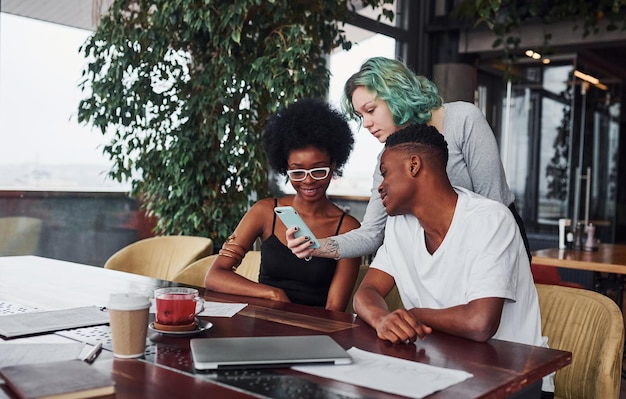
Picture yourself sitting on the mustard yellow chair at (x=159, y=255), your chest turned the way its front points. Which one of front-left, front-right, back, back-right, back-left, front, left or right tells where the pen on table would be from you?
front-left

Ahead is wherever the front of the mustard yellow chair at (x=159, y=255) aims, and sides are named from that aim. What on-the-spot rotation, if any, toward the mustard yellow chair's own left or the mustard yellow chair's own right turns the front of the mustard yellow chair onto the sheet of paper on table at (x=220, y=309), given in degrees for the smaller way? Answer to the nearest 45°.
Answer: approximately 45° to the mustard yellow chair's own left

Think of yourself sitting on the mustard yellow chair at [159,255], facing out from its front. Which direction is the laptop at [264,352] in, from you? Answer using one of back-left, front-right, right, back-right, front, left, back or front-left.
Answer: front-left

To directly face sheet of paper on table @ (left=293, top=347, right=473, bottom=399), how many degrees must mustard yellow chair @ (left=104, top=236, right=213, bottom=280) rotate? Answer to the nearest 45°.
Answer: approximately 45° to its left

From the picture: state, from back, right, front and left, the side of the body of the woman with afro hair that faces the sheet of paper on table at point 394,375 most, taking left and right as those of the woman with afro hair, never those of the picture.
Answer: front

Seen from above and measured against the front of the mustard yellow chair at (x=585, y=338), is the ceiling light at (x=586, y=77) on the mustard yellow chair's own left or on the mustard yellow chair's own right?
on the mustard yellow chair's own right

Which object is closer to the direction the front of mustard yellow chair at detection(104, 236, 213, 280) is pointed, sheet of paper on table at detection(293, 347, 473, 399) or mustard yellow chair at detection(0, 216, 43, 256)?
the sheet of paper on table

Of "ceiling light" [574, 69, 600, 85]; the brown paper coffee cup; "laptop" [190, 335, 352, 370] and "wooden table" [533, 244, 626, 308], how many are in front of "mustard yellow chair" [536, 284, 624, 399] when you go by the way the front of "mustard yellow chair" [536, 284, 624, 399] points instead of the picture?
2
